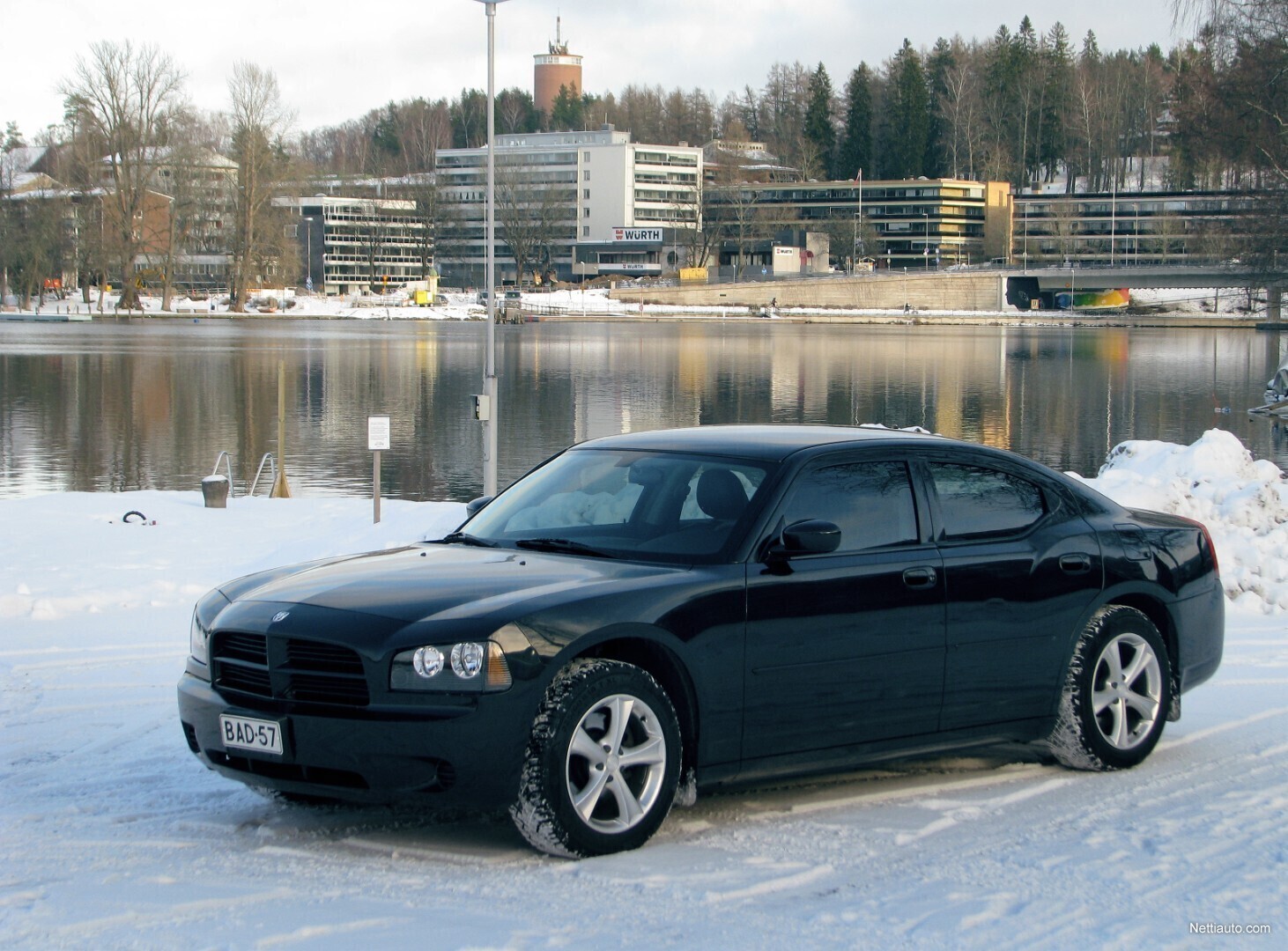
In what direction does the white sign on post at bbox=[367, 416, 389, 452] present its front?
toward the camera

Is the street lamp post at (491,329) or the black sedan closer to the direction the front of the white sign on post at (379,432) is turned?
the black sedan

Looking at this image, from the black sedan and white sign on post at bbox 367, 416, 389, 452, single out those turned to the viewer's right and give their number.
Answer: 0

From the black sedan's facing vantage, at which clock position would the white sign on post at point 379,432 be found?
The white sign on post is roughly at 4 o'clock from the black sedan.

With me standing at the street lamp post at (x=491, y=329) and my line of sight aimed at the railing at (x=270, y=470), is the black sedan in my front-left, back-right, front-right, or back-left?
back-left

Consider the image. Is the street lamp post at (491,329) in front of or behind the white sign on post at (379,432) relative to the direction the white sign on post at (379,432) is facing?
behind

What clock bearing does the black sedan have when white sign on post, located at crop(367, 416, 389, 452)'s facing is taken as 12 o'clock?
The black sedan is roughly at 12 o'clock from the white sign on post.

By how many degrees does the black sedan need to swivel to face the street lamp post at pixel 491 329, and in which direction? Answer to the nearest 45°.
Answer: approximately 135° to its right

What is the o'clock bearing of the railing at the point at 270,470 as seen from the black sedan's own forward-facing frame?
The railing is roughly at 4 o'clock from the black sedan.
